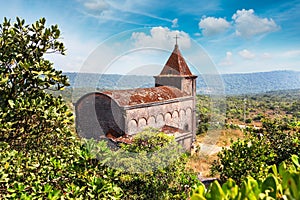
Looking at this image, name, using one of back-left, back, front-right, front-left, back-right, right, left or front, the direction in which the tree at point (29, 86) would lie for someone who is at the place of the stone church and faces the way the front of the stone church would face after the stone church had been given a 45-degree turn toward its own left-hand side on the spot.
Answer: back

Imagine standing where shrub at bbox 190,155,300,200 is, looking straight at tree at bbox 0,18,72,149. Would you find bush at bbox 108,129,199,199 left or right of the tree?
right

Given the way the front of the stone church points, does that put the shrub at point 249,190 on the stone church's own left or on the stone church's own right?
on the stone church's own right

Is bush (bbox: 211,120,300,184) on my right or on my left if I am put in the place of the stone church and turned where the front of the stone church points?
on my right

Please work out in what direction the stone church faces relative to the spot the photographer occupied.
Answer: facing away from the viewer and to the right of the viewer

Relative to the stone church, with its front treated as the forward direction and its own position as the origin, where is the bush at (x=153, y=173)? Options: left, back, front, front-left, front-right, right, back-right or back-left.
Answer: back-right
